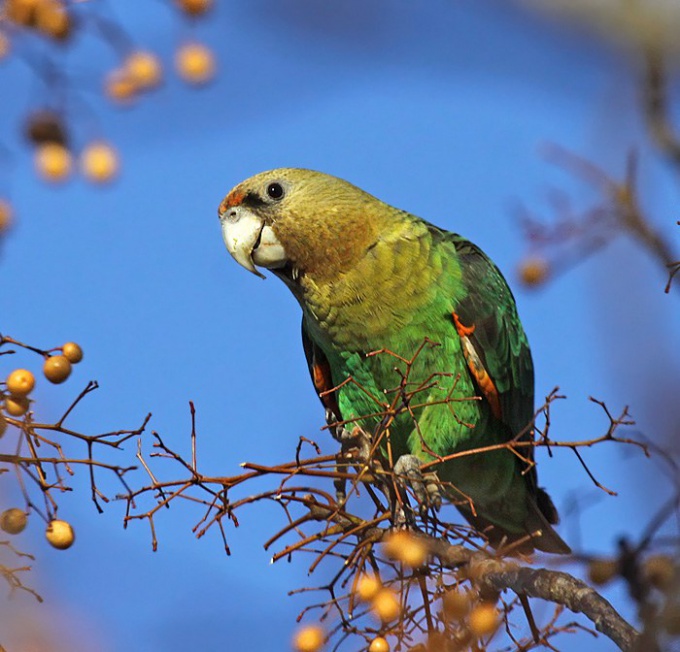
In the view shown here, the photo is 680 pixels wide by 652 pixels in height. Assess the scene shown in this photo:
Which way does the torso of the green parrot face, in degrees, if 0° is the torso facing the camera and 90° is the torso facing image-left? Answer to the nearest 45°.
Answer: approximately 45°

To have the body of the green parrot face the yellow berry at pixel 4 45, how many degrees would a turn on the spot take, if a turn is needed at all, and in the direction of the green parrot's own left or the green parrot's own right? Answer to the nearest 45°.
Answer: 0° — it already faces it
